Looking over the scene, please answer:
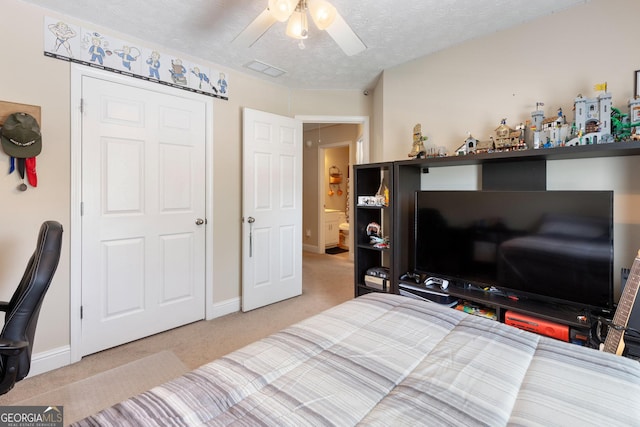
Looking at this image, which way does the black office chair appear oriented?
to the viewer's left

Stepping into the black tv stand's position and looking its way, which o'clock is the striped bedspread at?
The striped bedspread is roughly at 11 o'clock from the black tv stand.

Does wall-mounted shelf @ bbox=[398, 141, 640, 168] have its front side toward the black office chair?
yes

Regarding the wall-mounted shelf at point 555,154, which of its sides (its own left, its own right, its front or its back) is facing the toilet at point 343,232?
right

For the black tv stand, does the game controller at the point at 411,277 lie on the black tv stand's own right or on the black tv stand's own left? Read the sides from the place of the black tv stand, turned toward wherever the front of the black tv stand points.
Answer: on the black tv stand's own right
